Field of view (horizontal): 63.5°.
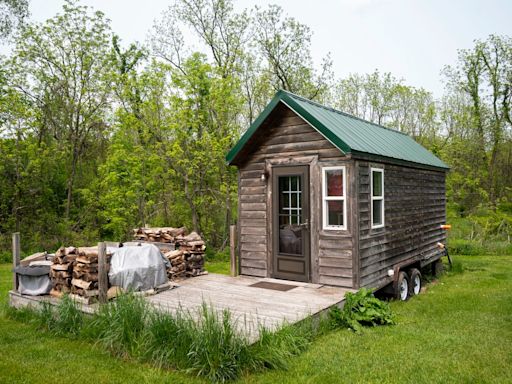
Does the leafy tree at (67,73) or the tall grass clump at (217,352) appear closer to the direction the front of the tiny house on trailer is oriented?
the tall grass clump

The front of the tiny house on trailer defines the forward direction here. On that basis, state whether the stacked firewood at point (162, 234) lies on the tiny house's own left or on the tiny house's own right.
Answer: on the tiny house's own right

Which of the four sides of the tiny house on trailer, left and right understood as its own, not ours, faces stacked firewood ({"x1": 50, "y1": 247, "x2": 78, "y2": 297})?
front

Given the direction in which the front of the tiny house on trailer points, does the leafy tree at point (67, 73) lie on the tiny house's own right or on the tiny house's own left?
on the tiny house's own right

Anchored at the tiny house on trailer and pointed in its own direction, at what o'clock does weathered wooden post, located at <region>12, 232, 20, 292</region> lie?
The weathered wooden post is roughly at 1 o'clock from the tiny house on trailer.

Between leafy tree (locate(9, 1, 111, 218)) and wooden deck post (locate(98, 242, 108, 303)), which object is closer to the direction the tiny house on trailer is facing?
the wooden deck post

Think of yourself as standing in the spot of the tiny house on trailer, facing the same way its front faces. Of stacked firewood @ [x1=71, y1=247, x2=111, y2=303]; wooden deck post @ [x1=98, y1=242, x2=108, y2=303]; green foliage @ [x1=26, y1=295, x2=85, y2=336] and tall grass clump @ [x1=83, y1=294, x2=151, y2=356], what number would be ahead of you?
4

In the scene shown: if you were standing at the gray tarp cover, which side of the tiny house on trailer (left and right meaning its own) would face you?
front
